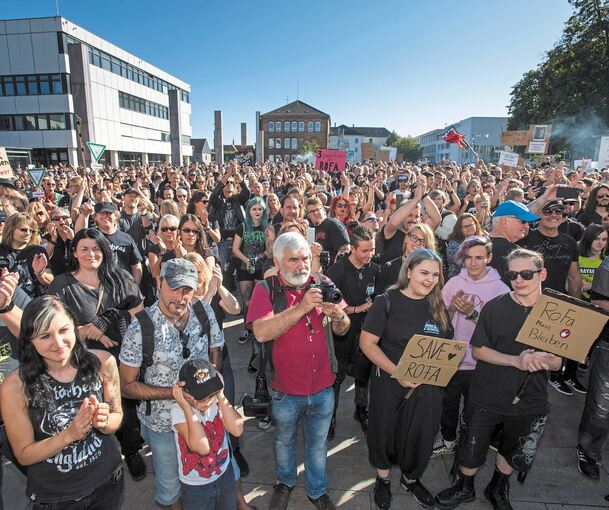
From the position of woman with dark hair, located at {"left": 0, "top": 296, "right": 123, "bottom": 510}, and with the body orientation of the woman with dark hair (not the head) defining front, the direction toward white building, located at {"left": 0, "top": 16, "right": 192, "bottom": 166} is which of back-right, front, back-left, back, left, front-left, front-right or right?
back-left

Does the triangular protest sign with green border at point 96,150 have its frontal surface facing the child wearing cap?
yes

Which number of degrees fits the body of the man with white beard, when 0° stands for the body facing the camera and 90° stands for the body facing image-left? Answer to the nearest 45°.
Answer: approximately 315°

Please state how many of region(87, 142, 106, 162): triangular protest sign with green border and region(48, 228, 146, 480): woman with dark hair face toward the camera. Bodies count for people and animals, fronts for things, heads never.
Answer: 2

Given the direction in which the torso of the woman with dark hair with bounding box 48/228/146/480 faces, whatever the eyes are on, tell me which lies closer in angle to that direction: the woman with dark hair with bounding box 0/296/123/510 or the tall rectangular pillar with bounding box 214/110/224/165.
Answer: the woman with dark hair

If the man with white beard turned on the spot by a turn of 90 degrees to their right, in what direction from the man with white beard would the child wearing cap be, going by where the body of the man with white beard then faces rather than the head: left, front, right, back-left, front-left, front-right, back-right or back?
front

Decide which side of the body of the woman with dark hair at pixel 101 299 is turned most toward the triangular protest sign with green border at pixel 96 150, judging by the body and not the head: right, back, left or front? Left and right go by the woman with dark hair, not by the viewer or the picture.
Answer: back

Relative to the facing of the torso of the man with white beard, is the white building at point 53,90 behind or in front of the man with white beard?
behind
